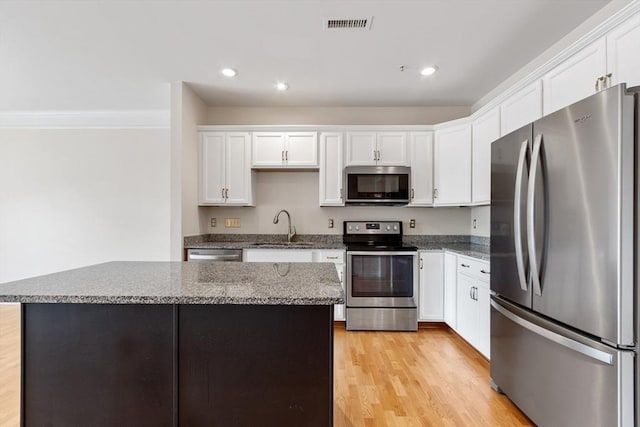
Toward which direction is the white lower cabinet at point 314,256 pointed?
toward the camera

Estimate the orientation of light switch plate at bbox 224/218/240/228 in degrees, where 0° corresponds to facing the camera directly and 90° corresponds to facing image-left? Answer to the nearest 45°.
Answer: approximately 0°

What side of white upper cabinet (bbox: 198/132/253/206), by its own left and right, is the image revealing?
front

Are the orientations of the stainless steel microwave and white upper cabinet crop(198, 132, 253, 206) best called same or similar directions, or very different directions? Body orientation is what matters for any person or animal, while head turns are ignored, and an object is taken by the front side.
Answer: same or similar directions

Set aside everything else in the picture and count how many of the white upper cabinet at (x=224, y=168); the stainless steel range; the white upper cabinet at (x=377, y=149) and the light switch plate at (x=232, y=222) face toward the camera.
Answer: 4

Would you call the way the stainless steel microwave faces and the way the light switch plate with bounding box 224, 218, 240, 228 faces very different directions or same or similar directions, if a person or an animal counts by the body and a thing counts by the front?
same or similar directions

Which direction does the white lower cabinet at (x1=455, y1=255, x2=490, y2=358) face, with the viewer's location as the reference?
facing the viewer and to the left of the viewer

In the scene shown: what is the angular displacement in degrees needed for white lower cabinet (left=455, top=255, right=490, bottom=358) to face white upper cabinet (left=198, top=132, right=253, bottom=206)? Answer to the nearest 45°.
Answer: approximately 45° to its right

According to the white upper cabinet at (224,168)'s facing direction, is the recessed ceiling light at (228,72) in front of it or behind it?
in front

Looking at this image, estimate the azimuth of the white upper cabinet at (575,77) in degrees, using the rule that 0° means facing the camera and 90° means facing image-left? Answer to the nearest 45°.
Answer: approximately 45°

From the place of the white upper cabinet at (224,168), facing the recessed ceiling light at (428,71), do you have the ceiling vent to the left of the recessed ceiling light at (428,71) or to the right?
right

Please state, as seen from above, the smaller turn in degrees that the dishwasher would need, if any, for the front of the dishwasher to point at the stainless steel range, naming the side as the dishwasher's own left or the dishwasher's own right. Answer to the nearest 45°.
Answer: approximately 90° to the dishwasher's own left

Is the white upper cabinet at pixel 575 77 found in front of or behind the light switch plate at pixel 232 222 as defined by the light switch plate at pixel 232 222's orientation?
in front

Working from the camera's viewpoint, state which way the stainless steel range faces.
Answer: facing the viewer

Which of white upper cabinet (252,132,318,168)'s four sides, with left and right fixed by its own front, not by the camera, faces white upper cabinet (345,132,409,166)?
left
